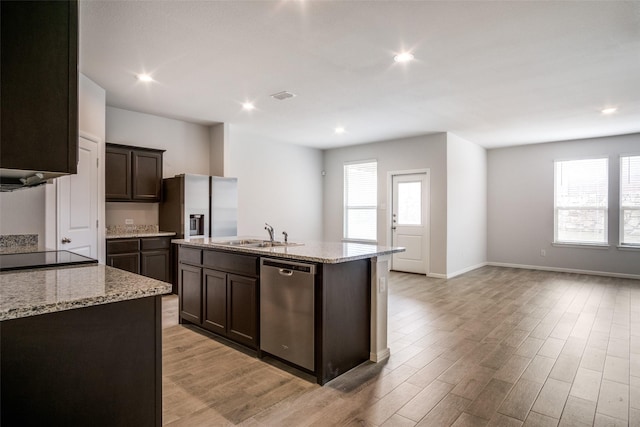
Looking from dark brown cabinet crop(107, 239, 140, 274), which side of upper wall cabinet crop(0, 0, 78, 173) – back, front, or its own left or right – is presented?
left

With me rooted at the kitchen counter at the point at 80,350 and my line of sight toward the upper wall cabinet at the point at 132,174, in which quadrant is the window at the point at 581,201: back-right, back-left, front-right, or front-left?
front-right

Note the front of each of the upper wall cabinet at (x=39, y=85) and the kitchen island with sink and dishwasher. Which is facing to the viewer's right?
the upper wall cabinet

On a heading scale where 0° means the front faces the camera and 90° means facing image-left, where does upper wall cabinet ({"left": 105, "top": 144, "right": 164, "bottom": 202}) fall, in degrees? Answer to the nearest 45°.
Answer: approximately 315°

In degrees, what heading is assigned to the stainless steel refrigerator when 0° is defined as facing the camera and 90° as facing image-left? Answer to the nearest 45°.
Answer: approximately 315°

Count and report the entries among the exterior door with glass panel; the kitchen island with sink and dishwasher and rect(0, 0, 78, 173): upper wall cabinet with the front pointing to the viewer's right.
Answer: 1

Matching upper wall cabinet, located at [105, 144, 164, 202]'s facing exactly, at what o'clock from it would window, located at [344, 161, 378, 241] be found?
The window is roughly at 10 o'clock from the upper wall cabinet.

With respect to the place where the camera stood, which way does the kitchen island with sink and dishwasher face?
facing the viewer and to the left of the viewer

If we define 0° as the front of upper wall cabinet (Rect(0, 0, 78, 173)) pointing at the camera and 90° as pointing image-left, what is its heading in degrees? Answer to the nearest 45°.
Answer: approximately 270°

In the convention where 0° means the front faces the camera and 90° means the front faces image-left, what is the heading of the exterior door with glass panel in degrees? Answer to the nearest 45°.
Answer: approximately 45°

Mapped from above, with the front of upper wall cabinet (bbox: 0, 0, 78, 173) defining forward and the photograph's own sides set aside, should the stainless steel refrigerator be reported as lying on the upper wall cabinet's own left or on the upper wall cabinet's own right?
on the upper wall cabinet's own left

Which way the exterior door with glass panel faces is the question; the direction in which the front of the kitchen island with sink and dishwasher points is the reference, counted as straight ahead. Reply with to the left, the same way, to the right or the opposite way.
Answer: the same way

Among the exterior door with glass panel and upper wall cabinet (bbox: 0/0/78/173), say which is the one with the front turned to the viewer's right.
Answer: the upper wall cabinet

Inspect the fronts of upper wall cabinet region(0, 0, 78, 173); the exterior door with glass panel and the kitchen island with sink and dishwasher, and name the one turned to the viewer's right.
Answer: the upper wall cabinet

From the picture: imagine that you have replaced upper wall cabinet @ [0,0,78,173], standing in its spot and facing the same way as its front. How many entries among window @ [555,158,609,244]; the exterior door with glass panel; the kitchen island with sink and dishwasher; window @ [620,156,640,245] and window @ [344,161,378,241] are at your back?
0

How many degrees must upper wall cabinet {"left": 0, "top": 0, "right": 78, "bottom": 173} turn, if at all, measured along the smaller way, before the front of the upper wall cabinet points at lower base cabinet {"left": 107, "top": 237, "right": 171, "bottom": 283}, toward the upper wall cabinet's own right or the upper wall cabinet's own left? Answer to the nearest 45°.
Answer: approximately 90° to the upper wall cabinet's own left

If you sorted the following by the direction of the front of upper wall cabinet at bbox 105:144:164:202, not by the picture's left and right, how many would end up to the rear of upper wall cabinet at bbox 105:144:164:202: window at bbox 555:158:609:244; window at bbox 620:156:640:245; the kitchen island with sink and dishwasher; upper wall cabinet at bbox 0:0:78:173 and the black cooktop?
0
